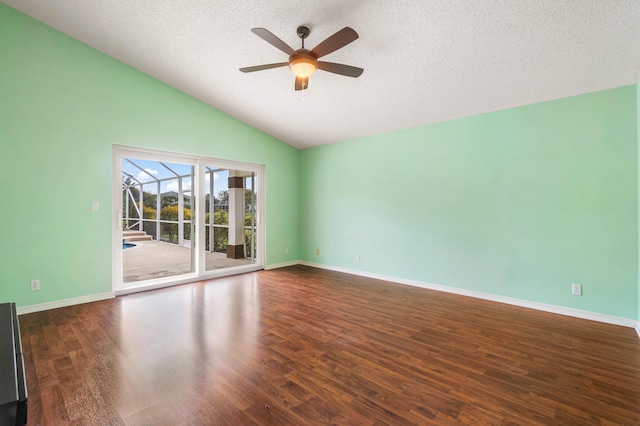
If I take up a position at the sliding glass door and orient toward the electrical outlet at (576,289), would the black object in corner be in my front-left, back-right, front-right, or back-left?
front-right

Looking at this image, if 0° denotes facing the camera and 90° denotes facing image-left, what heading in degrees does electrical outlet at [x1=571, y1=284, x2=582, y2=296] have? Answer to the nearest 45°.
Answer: approximately 0°

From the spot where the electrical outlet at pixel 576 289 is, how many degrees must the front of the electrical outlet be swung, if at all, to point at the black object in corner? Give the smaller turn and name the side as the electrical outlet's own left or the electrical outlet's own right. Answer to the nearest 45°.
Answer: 0° — it already faces it

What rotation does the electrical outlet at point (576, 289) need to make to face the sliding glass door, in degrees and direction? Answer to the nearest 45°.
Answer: approximately 45° to its right

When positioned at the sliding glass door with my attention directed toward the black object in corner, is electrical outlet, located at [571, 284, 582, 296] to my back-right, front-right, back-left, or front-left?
front-left

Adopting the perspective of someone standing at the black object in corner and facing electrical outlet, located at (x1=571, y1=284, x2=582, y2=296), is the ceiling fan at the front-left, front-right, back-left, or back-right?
front-left

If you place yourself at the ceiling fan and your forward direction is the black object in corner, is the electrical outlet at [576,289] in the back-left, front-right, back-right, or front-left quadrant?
back-left

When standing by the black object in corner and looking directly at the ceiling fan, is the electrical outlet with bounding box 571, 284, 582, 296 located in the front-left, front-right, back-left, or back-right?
front-right

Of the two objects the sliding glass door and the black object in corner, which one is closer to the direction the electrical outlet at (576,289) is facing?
the black object in corner

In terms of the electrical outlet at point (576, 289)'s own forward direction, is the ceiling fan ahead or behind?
ahead
